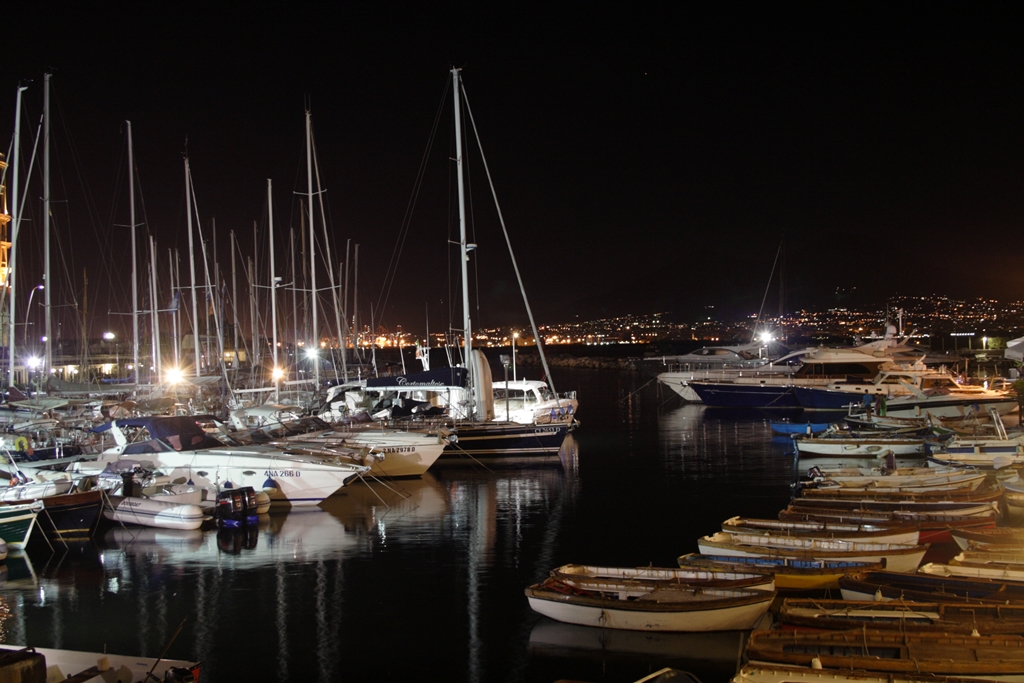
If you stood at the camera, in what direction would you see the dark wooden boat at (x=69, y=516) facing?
facing the viewer and to the right of the viewer

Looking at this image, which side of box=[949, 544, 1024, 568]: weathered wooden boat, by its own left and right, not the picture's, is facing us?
left

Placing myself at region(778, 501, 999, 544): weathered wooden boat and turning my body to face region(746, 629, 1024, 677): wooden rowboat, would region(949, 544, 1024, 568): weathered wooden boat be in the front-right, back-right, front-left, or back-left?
front-left

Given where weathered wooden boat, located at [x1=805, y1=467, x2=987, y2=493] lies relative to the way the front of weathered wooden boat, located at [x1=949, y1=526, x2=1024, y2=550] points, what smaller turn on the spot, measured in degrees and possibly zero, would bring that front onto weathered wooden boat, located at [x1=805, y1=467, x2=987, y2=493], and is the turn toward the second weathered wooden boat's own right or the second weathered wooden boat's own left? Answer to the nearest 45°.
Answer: approximately 90° to the second weathered wooden boat's own right

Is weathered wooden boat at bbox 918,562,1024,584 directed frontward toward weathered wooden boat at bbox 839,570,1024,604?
no

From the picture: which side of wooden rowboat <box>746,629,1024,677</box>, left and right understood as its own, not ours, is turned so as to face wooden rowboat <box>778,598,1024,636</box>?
right

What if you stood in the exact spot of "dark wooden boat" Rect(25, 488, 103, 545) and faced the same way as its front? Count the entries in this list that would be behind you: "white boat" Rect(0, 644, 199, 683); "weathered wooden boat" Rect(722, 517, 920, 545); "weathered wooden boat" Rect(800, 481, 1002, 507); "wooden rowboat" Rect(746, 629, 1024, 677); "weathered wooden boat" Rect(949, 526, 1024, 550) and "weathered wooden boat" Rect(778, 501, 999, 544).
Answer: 0

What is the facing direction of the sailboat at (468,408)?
to the viewer's right

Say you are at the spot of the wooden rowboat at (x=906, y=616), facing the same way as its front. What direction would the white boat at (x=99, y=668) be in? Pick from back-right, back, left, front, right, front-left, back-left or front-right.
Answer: front-left

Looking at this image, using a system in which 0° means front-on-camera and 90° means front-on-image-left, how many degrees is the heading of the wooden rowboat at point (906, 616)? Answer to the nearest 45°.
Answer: approximately 90°
